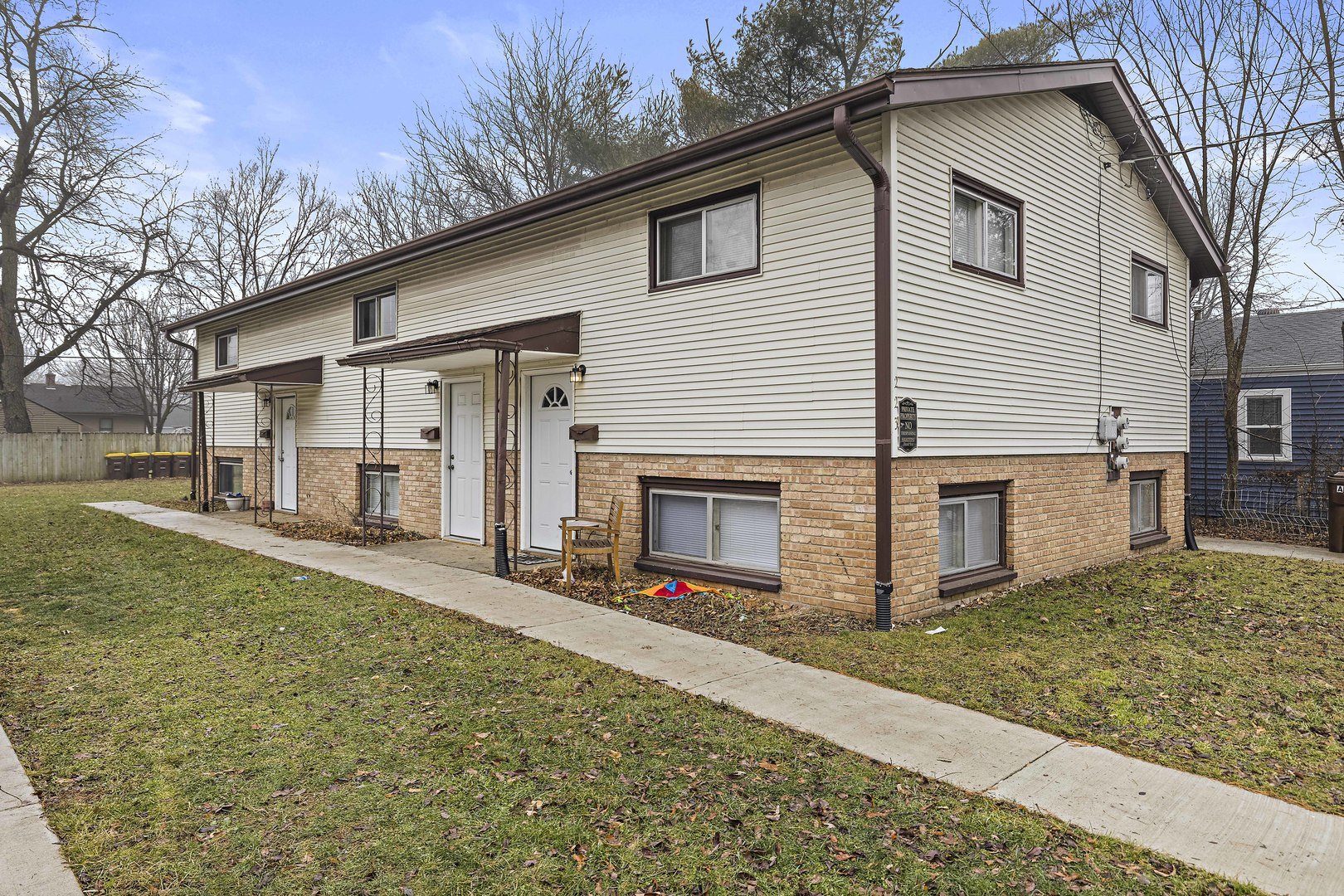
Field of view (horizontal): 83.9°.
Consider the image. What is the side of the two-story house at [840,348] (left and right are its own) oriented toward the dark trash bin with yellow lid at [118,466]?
right

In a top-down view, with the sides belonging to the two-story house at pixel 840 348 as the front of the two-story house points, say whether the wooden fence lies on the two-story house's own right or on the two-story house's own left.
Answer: on the two-story house's own right

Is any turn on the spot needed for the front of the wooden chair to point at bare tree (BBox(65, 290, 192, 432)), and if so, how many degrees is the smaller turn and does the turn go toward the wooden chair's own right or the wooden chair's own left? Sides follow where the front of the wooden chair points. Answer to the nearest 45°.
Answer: approximately 45° to the wooden chair's own right

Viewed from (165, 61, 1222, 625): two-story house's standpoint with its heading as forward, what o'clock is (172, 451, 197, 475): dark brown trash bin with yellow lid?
The dark brown trash bin with yellow lid is roughly at 3 o'clock from the two-story house.

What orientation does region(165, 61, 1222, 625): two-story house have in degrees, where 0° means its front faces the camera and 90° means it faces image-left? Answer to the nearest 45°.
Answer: approximately 45°

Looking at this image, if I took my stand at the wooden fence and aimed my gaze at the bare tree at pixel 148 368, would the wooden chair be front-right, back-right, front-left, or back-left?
back-right

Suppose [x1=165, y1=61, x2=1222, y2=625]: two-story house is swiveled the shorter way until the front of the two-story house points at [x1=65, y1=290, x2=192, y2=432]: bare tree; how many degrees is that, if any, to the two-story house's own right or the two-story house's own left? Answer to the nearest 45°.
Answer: approximately 90° to the two-story house's own right

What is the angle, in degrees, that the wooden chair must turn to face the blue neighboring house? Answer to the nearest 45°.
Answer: approximately 180°

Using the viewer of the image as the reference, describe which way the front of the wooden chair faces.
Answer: facing to the left of the viewer

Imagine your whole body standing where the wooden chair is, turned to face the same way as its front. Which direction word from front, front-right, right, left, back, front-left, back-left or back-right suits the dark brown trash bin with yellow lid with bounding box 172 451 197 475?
front-right

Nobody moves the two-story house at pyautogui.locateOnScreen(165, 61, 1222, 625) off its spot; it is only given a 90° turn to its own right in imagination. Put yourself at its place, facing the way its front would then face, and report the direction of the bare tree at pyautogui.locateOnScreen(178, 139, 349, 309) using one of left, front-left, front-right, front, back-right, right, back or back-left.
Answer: front
